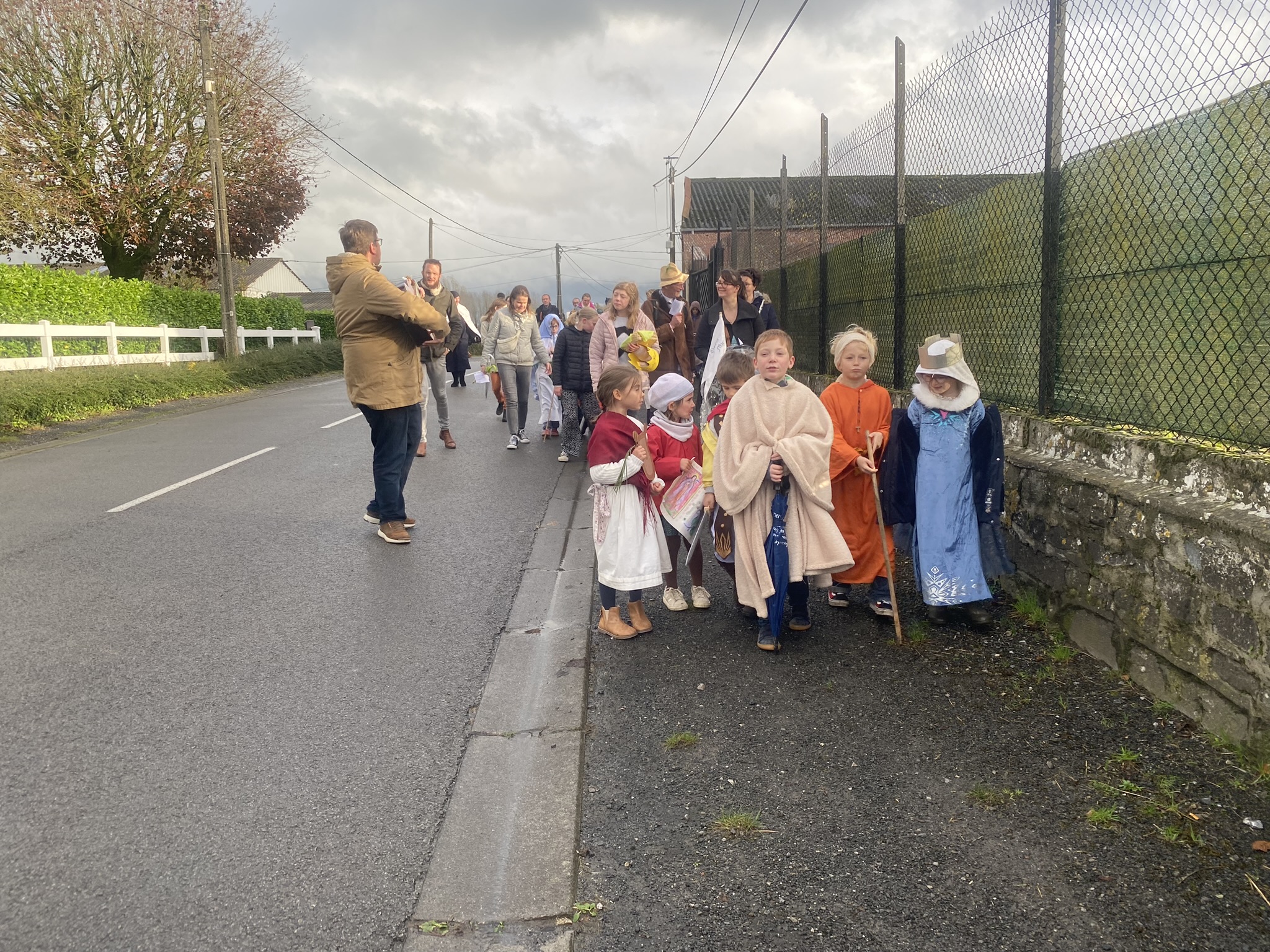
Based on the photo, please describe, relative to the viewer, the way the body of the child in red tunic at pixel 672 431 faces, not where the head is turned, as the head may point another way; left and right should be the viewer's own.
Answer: facing the viewer and to the right of the viewer

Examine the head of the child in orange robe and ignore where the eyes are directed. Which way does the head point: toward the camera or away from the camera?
toward the camera

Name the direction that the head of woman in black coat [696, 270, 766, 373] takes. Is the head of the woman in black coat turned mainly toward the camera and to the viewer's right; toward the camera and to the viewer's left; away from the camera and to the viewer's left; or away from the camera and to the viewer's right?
toward the camera and to the viewer's left

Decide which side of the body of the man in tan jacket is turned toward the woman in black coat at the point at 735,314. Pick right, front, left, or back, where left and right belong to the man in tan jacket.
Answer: front

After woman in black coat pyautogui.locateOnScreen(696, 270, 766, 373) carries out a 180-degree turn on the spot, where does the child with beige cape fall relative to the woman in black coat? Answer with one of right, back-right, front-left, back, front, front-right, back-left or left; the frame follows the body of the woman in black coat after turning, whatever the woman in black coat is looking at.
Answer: back

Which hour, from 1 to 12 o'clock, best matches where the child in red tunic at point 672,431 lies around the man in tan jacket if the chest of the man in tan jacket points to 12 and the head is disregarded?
The child in red tunic is roughly at 2 o'clock from the man in tan jacket.

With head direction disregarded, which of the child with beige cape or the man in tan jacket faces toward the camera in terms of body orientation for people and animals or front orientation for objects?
the child with beige cape

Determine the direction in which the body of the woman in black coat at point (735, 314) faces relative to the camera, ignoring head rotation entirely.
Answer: toward the camera

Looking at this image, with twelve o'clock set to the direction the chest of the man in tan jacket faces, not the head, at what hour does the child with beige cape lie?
The child with beige cape is roughly at 2 o'clock from the man in tan jacket.

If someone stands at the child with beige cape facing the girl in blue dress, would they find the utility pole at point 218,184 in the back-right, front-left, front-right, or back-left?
back-left

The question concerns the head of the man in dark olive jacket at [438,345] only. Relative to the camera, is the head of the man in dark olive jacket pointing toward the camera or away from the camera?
toward the camera

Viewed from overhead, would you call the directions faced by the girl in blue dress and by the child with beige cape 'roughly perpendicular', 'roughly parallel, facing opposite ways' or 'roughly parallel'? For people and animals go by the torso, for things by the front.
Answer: roughly parallel

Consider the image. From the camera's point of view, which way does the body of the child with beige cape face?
toward the camera
